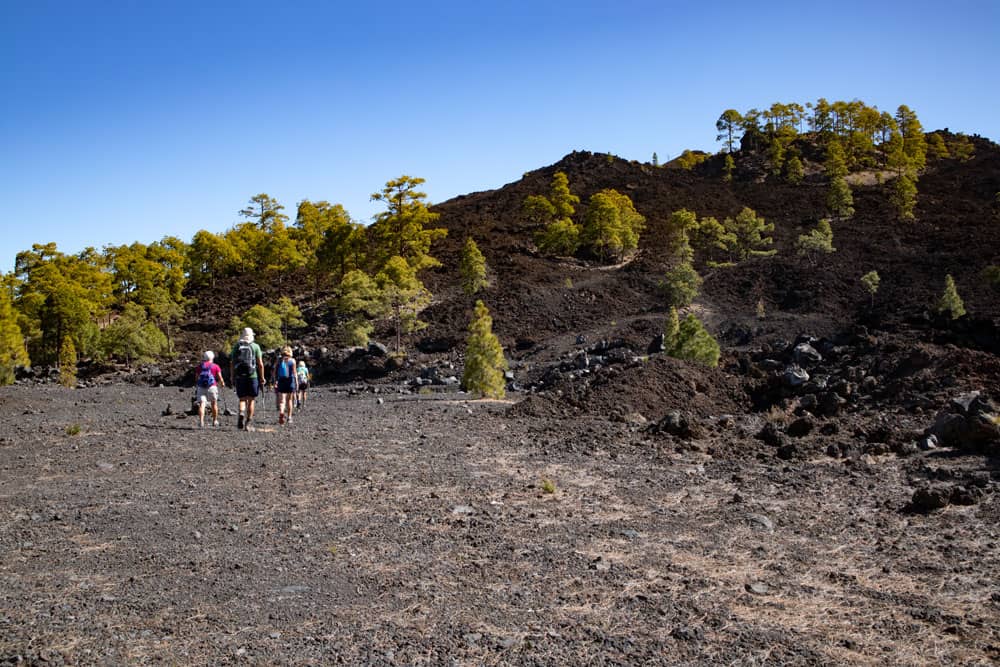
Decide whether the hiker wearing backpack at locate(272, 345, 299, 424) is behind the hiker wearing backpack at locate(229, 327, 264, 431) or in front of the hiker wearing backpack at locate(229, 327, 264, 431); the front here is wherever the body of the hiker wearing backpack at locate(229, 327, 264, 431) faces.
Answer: in front

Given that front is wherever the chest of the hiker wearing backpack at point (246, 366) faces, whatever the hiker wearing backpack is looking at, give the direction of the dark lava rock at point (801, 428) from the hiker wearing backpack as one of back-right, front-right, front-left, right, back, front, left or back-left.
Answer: right

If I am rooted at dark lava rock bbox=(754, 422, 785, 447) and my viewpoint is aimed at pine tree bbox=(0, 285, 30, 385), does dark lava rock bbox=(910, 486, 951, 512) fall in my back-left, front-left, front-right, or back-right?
back-left

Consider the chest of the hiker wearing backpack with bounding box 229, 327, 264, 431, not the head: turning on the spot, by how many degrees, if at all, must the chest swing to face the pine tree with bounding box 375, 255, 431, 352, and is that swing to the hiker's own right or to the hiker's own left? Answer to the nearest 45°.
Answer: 0° — they already face it

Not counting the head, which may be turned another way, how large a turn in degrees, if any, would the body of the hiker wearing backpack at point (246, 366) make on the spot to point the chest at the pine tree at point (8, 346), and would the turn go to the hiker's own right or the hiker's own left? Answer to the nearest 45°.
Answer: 0° — they already face it

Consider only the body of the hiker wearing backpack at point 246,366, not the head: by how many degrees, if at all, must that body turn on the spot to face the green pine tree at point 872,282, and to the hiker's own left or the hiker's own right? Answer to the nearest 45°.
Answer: approximately 45° to the hiker's own right

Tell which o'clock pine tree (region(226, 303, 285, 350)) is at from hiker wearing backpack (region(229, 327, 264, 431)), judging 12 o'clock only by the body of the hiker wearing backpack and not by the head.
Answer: The pine tree is roughly at 12 o'clock from the hiker wearing backpack.

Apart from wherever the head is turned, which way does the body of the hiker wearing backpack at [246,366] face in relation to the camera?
away from the camera

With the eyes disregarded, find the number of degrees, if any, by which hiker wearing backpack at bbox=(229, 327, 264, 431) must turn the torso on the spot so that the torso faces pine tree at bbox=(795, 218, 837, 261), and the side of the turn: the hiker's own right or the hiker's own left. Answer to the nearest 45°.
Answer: approximately 45° to the hiker's own right

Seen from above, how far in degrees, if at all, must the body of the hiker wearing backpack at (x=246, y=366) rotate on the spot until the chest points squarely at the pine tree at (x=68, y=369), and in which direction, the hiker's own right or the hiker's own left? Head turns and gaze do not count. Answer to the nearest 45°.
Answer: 0° — they already face it

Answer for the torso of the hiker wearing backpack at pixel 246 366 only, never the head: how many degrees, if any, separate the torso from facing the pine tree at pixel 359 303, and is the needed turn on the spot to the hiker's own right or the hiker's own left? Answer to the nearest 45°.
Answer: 0° — they already face it

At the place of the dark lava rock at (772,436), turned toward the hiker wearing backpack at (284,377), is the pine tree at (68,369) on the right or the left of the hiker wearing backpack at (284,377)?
right

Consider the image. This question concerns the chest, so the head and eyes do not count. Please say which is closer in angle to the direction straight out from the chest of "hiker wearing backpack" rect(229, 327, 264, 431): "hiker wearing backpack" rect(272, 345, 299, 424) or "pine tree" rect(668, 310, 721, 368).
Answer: the hiker wearing backpack
